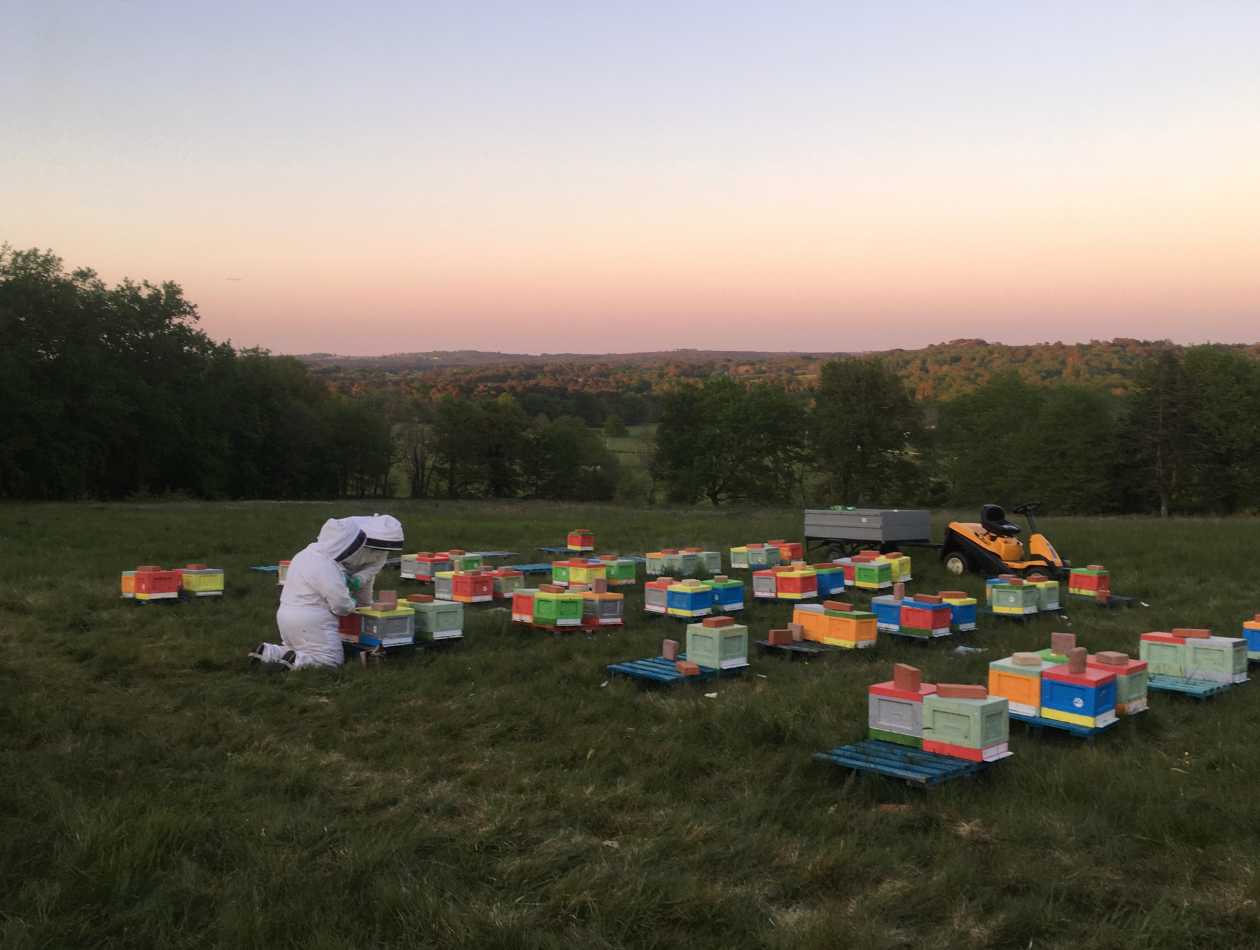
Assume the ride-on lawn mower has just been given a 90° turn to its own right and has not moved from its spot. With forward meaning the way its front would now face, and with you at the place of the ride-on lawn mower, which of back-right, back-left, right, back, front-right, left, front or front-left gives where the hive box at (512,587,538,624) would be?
front-right

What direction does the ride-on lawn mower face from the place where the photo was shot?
facing to the right of the viewer

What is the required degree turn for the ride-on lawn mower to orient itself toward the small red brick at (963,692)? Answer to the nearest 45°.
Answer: approximately 90° to its right

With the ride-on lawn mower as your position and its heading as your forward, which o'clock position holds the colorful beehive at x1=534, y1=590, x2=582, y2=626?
The colorful beehive is roughly at 4 o'clock from the ride-on lawn mower.

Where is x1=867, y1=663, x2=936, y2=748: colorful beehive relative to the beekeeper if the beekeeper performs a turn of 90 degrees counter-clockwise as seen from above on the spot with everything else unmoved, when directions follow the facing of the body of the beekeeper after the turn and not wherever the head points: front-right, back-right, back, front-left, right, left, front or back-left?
back-right

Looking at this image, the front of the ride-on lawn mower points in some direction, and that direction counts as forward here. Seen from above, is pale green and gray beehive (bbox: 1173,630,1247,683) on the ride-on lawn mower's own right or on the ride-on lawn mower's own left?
on the ride-on lawn mower's own right

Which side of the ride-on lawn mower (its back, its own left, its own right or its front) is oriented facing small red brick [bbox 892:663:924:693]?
right

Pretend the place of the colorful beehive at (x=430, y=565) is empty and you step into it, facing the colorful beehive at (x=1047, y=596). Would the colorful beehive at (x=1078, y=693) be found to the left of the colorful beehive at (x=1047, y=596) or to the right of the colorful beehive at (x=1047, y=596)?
right

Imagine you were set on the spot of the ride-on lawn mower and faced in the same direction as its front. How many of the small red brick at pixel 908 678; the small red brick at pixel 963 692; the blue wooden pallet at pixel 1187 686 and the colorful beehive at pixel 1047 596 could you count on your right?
4

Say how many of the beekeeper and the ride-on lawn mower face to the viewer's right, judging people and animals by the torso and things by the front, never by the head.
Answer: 2

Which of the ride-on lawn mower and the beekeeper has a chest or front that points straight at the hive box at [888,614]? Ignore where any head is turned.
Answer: the beekeeper

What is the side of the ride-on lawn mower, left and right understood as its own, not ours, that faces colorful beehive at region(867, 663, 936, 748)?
right

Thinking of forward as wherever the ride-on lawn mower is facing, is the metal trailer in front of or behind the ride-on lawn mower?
behind

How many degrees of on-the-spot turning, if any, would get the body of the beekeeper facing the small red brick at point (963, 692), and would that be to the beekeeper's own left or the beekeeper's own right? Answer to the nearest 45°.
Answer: approximately 45° to the beekeeper's own right

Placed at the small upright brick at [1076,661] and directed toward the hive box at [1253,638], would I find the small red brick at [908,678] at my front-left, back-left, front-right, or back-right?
back-left

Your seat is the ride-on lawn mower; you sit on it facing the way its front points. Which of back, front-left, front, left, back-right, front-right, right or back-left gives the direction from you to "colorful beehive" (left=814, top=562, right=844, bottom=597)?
back-right
